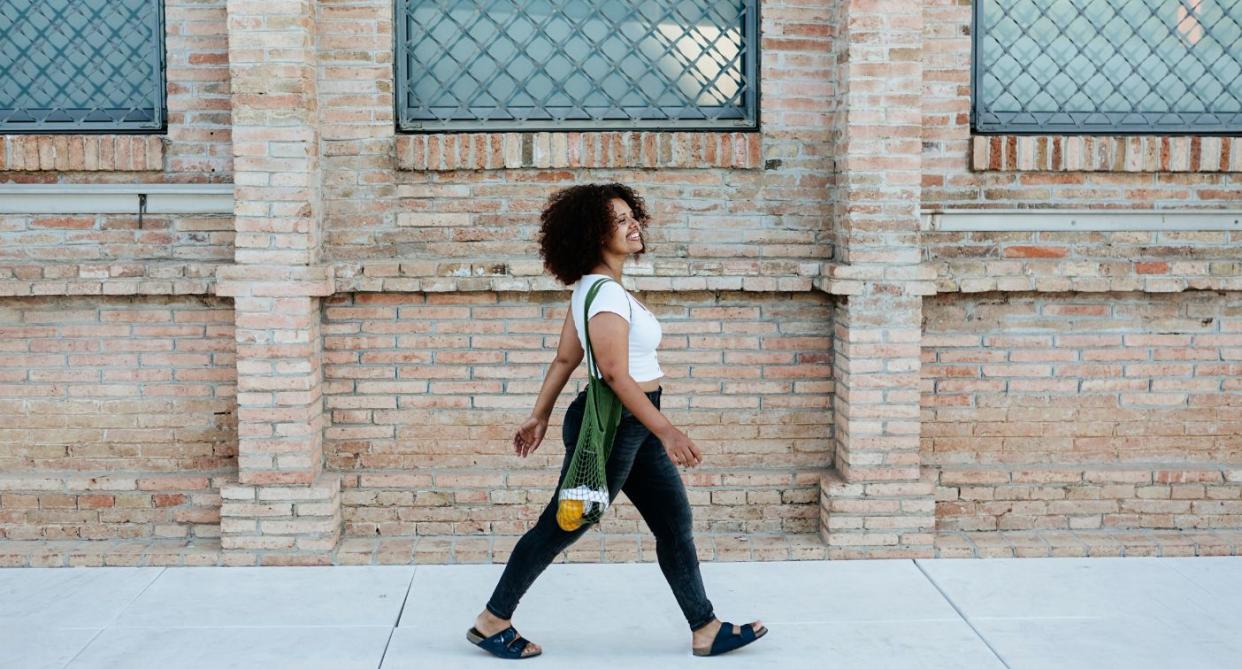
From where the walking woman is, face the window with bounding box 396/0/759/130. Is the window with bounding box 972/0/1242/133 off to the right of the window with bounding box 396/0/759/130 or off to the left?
right

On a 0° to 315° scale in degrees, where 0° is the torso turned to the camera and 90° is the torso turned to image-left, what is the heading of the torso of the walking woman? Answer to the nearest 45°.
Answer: approximately 270°

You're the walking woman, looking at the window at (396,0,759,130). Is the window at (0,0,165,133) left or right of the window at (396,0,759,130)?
left

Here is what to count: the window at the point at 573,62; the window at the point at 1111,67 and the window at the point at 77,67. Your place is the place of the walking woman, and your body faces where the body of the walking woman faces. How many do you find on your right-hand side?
0

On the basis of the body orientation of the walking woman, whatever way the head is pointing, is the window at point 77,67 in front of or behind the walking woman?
behind

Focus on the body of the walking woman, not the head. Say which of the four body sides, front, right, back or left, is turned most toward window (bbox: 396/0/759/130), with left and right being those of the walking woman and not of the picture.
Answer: left

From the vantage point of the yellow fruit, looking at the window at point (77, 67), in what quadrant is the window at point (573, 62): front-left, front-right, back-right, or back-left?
front-right

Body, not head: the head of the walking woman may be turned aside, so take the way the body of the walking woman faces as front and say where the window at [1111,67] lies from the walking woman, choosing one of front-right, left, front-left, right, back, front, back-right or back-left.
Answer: front-left

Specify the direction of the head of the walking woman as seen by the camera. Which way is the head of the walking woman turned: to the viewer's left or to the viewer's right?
to the viewer's right
